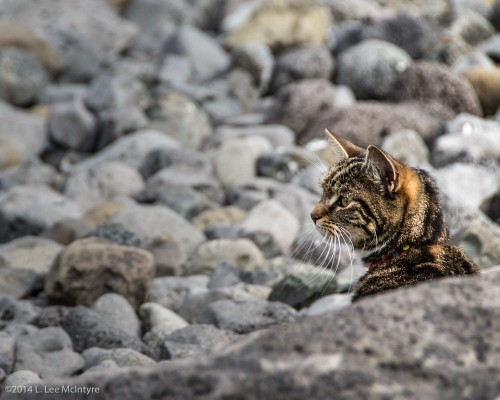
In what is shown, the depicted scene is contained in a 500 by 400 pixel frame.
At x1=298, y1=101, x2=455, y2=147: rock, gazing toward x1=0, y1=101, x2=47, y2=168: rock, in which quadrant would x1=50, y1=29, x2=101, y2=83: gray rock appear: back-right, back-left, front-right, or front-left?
front-right

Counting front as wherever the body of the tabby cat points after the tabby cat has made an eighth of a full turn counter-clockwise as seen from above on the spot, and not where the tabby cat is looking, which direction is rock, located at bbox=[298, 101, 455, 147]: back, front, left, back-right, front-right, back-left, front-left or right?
back-right

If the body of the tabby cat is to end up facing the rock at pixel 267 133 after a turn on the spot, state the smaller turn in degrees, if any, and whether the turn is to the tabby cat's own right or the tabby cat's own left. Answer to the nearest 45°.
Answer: approximately 90° to the tabby cat's own right

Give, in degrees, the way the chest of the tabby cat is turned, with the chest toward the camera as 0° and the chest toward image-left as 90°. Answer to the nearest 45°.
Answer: approximately 90°

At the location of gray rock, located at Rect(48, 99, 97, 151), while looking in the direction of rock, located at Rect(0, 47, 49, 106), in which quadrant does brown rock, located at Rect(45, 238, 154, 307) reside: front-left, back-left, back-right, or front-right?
back-left

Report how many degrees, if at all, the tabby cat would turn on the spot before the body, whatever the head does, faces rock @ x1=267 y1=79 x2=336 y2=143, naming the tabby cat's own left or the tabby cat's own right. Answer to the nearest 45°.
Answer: approximately 90° to the tabby cat's own right

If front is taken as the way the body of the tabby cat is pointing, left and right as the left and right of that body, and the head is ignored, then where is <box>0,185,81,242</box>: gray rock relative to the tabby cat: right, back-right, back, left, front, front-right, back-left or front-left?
front-right

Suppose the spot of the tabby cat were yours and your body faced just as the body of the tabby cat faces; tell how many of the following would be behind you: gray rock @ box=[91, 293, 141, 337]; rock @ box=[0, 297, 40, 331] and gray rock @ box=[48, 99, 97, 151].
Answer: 0

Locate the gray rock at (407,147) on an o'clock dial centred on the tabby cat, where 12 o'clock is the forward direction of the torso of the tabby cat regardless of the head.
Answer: The gray rock is roughly at 3 o'clock from the tabby cat.

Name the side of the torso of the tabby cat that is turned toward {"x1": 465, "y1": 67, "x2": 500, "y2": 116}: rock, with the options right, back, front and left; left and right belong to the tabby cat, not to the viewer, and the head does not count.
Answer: right

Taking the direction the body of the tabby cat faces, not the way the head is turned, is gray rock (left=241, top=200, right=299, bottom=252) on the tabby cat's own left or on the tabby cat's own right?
on the tabby cat's own right

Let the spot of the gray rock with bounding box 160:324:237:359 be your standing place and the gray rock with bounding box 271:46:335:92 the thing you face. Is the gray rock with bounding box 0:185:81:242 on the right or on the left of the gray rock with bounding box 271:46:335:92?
left

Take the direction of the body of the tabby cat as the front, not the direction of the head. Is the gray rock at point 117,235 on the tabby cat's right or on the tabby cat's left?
on the tabby cat's right

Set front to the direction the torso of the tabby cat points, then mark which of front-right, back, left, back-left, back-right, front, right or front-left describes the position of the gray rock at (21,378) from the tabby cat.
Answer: front

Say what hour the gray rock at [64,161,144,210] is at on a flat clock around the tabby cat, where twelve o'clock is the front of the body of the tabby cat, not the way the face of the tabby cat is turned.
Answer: The gray rock is roughly at 2 o'clock from the tabby cat.
